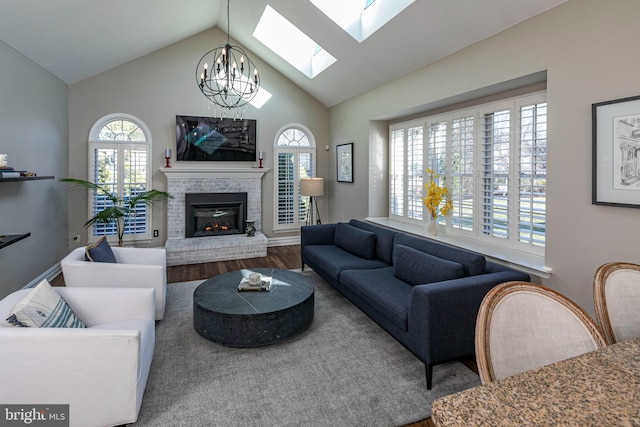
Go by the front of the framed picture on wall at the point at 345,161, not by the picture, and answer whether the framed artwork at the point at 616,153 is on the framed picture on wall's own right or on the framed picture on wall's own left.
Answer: on the framed picture on wall's own left

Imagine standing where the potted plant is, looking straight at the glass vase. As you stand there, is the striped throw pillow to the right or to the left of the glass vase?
right

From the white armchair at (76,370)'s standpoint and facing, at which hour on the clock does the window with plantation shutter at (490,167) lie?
The window with plantation shutter is roughly at 12 o'clock from the white armchair.

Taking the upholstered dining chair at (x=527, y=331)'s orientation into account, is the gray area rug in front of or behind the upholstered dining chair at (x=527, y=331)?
behind

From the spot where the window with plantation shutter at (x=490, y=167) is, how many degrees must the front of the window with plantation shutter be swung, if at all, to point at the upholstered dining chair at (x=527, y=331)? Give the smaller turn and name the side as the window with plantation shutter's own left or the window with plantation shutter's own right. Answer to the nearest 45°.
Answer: approximately 45° to the window with plantation shutter's own left

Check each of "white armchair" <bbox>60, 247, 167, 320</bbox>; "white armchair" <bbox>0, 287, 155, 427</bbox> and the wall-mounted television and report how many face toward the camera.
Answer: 1

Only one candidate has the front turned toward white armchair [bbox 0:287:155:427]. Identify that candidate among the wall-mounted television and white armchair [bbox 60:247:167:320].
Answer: the wall-mounted television

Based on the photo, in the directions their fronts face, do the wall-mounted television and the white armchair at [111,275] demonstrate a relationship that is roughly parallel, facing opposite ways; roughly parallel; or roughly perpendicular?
roughly perpendicular

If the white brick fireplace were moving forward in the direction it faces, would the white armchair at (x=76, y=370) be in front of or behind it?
in front

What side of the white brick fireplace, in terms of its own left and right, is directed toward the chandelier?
front

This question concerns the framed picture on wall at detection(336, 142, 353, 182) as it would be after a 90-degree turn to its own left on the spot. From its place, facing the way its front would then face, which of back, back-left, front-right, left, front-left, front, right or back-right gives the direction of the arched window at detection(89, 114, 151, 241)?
back-right

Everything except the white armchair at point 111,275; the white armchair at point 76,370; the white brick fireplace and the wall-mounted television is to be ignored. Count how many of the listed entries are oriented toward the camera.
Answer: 2

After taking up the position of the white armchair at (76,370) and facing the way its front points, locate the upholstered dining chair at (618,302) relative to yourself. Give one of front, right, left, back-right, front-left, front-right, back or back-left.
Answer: front-right

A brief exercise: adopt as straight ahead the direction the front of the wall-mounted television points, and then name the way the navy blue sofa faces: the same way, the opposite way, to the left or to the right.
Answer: to the right

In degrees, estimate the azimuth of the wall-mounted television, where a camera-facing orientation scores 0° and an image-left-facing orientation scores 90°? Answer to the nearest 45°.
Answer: approximately 0°

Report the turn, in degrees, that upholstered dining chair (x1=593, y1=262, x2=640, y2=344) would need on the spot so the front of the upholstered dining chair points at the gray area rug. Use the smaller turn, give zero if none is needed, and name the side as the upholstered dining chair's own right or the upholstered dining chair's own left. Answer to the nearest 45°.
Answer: approximately 135° to the upholstered dining chair's own right
